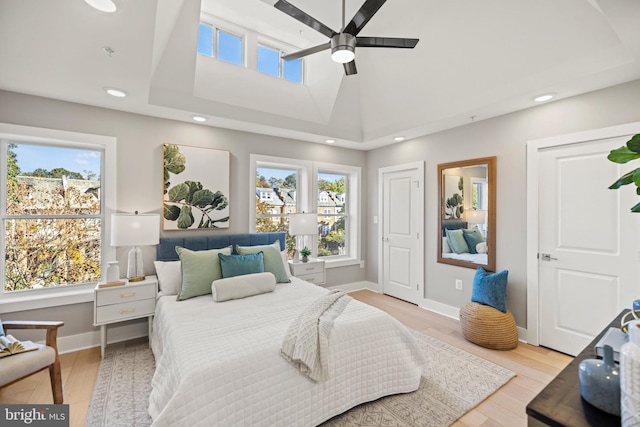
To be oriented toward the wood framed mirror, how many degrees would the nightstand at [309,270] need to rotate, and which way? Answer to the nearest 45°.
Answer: approximately 45° to its left

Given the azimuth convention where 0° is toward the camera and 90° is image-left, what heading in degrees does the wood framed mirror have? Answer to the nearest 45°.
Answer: approximately 45°

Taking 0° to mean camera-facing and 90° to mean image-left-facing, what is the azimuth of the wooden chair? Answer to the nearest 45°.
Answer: approximately 315°

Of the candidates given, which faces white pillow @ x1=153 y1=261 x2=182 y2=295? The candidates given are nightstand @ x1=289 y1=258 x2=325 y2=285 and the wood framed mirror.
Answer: the wood framed mirror

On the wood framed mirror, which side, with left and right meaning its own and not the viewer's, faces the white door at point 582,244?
left

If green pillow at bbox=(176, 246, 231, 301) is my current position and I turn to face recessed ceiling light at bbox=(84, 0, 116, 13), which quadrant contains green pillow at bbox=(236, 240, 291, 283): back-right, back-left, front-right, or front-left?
back-left

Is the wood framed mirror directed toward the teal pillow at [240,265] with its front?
yes

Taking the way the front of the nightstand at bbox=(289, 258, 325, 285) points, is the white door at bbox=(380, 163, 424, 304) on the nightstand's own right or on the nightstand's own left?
on the nightstand's own left

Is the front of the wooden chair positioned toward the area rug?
yes

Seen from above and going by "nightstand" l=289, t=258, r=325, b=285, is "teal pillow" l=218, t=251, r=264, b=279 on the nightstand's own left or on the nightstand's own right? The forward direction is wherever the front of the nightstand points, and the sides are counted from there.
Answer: on the nightstand's own right

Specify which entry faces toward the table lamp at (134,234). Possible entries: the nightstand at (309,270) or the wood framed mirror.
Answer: the wood framed mirror

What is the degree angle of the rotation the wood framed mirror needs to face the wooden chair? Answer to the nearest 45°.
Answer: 0° — it already faces it

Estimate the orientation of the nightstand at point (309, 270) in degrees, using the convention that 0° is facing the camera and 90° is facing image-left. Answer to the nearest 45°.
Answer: approximately 315°

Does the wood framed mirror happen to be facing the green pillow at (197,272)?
yes

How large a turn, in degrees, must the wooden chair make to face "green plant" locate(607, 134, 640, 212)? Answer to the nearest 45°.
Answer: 0° — it already faces it
